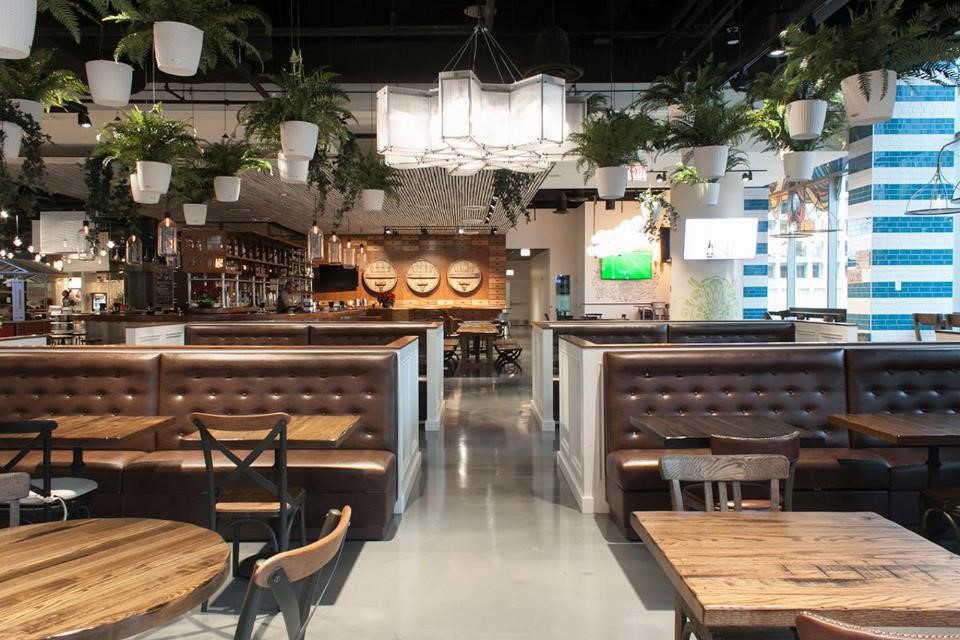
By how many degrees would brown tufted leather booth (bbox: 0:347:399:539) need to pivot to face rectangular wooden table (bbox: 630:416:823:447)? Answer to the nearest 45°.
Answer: approximately 45° to its left

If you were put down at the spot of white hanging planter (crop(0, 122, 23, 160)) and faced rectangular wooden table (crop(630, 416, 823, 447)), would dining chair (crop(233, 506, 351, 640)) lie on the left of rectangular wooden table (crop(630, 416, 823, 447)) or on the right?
right

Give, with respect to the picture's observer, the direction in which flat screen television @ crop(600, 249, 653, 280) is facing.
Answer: facing the viewer and to the left of the viewer

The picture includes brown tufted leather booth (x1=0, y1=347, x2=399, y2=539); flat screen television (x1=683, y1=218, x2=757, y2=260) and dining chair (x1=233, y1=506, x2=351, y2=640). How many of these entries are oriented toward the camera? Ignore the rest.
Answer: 2

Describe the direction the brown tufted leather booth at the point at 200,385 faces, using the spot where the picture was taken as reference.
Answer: facing the viewer

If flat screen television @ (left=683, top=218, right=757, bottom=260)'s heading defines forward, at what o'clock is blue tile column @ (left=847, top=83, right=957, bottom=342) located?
The blue tile column is roughly at 8 o'clock from the flat screen television.

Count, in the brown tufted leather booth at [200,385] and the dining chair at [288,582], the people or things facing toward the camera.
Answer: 1

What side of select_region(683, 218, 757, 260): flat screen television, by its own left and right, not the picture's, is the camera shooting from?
front

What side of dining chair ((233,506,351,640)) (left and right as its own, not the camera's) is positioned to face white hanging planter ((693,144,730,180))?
right

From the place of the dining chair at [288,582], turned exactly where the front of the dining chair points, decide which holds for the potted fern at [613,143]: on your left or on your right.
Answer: on your right

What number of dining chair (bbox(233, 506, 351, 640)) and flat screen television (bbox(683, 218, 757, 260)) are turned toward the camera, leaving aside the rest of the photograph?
1

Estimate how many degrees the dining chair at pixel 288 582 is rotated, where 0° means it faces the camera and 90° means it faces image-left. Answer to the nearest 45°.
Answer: approximately 135°

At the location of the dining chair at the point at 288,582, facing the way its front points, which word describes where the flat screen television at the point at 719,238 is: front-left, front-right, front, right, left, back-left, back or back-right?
right

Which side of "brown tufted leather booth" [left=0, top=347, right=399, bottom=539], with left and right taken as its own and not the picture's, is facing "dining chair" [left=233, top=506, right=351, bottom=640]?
front
